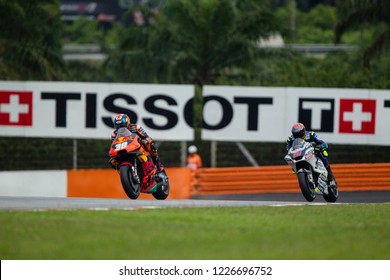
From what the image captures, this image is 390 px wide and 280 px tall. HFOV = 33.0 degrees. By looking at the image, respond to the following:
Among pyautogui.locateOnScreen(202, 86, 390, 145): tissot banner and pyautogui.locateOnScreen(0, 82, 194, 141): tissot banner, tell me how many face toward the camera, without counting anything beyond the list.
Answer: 2

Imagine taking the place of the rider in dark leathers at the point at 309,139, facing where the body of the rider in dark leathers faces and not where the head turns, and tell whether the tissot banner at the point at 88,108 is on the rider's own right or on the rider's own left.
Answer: on the rider's own right

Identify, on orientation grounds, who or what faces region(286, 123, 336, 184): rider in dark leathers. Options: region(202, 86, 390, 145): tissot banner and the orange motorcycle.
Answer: the tissot banner

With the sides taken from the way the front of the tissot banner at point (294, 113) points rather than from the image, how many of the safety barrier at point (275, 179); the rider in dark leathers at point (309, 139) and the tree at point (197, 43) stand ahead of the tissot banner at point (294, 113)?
2

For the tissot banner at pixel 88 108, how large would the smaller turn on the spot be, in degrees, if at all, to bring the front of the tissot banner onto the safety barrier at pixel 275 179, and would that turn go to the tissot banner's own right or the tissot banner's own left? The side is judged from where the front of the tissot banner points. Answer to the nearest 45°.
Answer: approximately 45° to the tissot banner's own left

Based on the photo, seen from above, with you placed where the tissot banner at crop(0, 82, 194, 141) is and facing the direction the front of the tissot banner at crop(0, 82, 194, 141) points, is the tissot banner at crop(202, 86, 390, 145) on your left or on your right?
on your left

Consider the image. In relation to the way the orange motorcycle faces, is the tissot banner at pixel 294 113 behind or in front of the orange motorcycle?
behind

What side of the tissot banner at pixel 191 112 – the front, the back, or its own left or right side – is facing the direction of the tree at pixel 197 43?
back

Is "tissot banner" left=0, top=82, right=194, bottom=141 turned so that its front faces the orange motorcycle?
yes

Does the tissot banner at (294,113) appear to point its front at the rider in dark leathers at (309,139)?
yes

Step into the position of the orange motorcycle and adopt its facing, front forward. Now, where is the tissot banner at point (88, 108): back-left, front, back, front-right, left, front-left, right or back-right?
back-right
